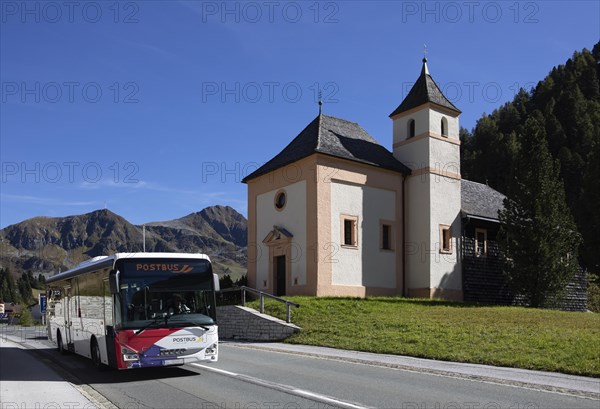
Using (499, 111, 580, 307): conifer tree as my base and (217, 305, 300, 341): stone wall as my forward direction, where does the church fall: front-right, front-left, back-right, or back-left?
front-right

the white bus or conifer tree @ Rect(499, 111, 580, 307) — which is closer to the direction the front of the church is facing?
the white bus

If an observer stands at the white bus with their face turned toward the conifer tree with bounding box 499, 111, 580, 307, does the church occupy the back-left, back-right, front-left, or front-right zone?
front-left

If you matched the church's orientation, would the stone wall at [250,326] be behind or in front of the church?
in front

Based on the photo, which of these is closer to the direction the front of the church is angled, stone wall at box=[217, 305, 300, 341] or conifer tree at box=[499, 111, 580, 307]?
the stone wall

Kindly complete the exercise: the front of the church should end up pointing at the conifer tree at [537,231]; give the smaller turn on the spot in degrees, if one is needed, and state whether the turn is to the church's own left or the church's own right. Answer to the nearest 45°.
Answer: approximately 135° to the church's own left

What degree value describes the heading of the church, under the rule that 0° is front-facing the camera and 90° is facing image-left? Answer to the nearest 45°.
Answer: approximately 45°

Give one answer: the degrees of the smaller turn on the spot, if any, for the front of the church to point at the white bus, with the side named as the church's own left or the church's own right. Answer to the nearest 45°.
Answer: approximately 45° to the church's own left
